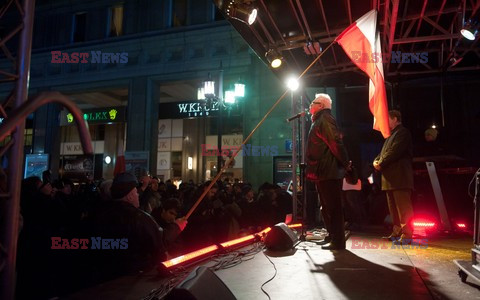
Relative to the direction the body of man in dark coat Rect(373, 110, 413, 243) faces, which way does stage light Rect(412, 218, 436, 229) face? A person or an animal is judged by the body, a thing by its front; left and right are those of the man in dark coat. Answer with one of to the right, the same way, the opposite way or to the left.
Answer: to the left

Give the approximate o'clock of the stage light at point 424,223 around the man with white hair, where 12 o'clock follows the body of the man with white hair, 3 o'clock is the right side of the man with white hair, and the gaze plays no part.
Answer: The stage light is roughly at 4 o'clock from the man with white hair.

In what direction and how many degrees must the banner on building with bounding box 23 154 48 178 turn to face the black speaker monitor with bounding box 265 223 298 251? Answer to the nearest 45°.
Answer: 0° — it already faces it

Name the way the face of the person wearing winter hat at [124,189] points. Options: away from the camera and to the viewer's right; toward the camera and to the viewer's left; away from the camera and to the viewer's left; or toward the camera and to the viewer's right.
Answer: away from the camera and to the viewer's right

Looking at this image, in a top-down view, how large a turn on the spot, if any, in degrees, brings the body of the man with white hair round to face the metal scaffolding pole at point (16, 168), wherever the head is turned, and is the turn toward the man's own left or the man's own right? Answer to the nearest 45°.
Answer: approximately 45° to the man's own left

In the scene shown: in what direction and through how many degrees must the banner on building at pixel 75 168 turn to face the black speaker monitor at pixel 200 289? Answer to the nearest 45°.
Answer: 0° — it already faces it

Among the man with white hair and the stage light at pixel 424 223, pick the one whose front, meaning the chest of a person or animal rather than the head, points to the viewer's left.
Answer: the man with white hair

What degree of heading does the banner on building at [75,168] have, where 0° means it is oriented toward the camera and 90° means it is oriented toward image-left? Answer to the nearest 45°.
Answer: approximately 0°

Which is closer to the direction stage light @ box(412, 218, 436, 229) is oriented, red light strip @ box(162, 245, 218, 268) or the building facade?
the red light strip

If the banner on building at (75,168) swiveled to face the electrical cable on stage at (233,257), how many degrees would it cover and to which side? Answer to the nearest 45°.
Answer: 0° — it already faces it
